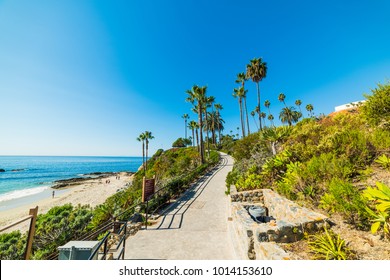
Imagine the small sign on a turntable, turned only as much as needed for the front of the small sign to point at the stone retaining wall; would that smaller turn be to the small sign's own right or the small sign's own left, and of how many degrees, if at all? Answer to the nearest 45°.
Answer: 0° — it already faces it

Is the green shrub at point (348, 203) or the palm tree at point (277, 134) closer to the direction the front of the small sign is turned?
the green shrub

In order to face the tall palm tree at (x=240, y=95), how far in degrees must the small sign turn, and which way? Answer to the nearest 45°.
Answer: approximately 90° to its left

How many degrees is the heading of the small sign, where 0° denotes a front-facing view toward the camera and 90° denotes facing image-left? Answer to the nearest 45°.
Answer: approximately 315°

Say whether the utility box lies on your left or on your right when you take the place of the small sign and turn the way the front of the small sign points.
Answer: on your right

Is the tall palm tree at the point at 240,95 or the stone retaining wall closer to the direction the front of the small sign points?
the stone retaining wall
